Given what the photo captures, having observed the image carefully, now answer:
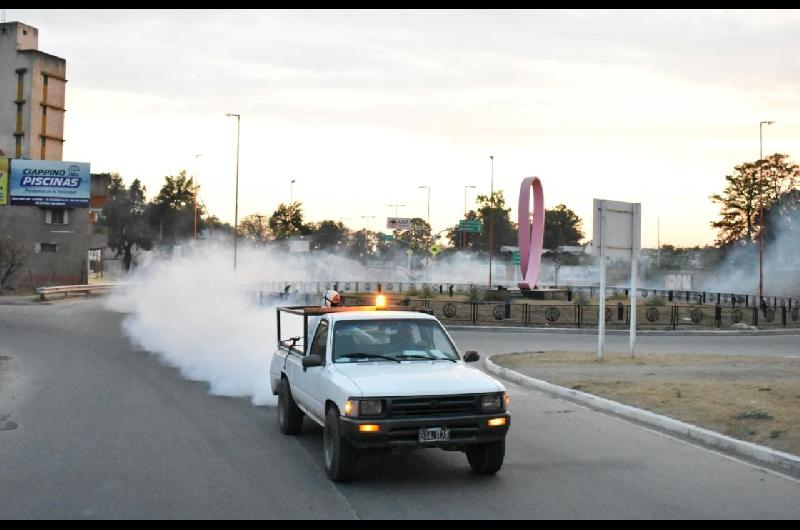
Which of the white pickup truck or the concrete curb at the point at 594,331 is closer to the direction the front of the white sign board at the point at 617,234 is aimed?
the concrete curb

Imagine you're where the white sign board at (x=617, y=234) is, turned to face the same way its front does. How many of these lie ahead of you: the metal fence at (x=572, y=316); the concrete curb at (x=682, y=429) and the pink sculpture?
2

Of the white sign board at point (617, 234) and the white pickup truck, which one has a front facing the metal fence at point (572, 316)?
the white sign board

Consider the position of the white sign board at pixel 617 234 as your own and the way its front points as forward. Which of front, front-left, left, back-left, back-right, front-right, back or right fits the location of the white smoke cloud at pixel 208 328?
left

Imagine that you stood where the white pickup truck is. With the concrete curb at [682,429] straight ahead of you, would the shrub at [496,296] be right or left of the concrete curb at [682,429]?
left

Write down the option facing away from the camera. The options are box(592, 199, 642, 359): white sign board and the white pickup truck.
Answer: the white sign board

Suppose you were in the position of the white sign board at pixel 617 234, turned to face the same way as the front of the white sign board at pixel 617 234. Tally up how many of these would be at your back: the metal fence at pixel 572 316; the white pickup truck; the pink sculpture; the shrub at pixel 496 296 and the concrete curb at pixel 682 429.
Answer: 2

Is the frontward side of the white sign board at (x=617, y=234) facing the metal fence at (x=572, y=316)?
yes

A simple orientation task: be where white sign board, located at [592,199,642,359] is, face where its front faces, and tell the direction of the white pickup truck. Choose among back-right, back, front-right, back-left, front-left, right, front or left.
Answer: back

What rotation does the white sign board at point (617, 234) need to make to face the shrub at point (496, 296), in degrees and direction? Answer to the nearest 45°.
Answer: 0° — it already faces it

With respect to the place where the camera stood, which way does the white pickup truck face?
facing the viewer and to the right of the viewer

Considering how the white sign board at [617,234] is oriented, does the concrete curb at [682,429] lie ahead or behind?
behind

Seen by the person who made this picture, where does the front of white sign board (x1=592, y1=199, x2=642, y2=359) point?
facing away from the viewer

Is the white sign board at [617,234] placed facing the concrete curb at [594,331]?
yes

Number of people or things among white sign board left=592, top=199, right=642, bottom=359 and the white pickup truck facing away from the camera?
1

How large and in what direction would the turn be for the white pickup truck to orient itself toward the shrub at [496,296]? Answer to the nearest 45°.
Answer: approximately 135° to its left

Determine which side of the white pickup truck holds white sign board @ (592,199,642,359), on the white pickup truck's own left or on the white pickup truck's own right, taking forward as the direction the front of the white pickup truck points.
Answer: on the white pickup truck's own left
